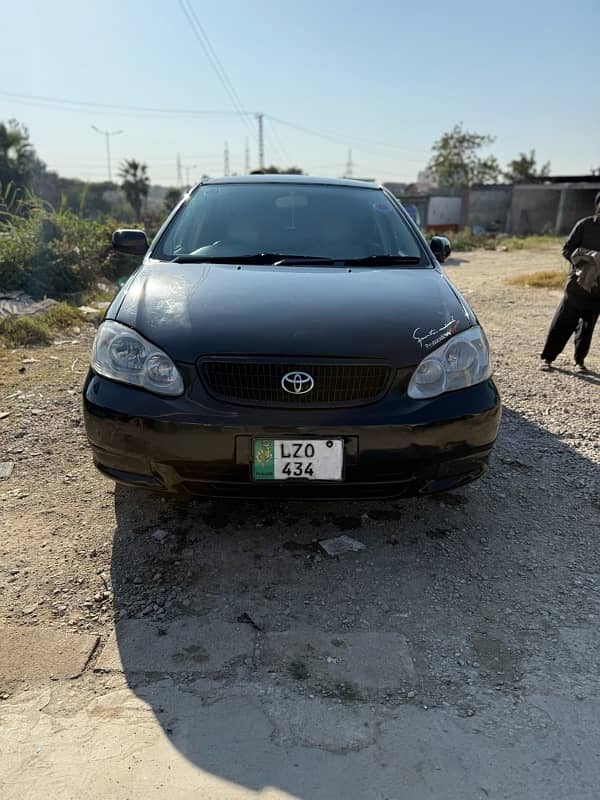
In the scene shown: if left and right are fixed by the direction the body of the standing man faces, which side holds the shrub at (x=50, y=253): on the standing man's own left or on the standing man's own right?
on the standing man's own right

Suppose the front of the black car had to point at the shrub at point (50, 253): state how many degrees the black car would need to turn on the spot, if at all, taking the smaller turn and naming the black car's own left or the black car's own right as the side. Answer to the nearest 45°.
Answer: approximately 135° to the black car's own right

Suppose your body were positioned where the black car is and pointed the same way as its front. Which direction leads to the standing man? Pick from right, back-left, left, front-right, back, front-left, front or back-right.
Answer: back-left

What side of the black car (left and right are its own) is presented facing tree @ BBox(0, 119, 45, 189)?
back

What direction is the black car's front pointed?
toward the camera

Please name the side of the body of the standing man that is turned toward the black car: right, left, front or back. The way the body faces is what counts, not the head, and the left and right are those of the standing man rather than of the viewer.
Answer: front

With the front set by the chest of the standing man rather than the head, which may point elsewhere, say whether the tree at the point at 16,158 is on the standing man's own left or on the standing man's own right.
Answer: on the standing man's own right
